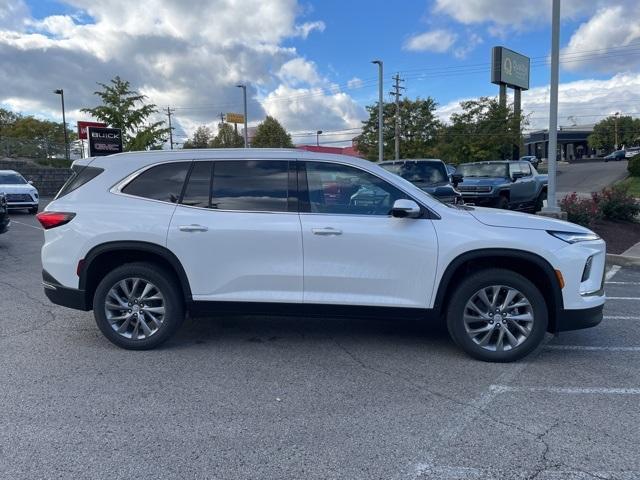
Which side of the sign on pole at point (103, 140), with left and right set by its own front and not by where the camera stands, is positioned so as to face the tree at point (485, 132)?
left

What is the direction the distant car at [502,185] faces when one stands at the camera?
facing the viewer and to the left of the viewer

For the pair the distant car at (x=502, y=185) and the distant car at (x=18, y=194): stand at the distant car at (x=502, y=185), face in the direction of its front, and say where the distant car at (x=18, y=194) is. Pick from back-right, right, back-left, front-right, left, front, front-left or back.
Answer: front-right

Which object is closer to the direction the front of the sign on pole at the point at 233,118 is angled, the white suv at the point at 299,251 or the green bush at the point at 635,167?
the white suv

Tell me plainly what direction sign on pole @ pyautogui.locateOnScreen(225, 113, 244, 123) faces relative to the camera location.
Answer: facing the viewer

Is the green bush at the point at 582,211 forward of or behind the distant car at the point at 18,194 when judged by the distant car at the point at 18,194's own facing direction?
forward

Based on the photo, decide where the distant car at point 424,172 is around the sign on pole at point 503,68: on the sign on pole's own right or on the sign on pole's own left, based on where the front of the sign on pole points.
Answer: on the sign on pole's own right

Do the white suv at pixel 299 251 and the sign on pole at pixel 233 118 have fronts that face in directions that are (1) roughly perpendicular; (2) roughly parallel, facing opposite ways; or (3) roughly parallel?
roughly perpendicular

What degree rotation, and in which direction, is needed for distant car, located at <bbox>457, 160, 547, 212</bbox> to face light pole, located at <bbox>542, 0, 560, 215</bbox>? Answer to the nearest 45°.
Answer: approximately 45° to its left

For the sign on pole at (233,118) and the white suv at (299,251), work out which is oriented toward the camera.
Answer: the sign on pole

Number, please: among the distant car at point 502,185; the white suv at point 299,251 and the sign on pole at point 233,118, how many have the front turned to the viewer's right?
1

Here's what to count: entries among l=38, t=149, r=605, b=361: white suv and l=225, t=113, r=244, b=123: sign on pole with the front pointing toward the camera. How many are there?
1

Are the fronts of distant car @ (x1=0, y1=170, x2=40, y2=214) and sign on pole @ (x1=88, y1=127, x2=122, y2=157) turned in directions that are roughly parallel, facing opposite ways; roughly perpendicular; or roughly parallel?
roughly parallel

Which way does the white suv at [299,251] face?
to the viewer's right

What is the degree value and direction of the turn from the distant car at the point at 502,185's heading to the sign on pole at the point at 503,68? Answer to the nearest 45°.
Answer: approximately 135° to its right
